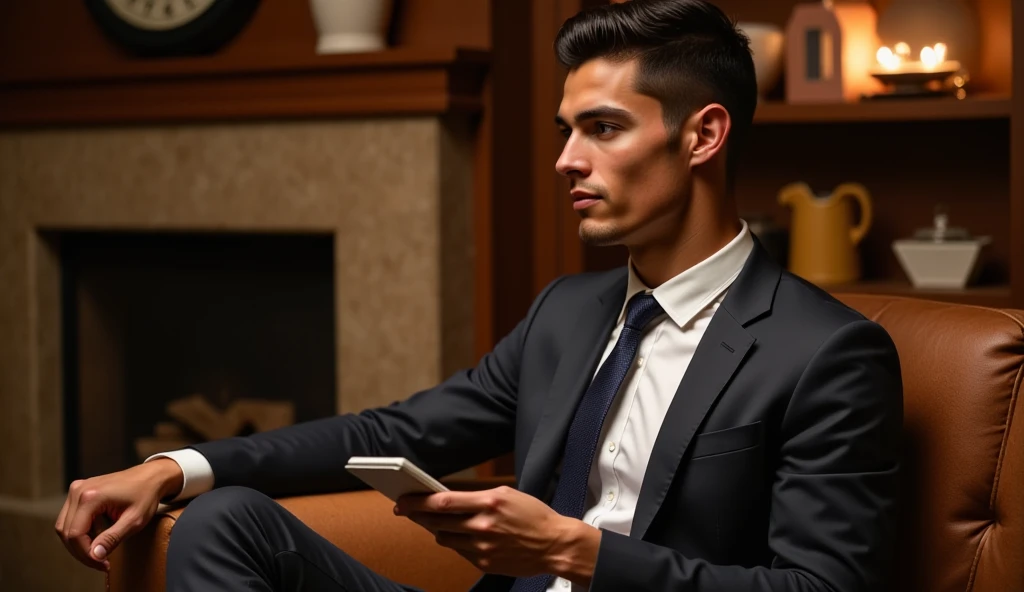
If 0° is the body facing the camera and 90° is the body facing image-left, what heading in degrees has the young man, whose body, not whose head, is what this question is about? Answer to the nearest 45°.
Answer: approximately 45°

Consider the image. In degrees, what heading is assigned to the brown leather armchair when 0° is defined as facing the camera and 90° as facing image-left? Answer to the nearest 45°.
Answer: approximately 45°

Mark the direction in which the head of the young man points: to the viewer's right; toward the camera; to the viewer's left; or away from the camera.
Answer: to the viewer's left

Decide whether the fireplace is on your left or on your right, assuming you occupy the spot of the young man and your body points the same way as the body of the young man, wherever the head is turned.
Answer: on your right

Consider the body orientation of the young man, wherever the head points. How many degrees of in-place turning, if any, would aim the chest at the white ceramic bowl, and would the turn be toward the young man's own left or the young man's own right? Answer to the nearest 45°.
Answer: approximately 180°

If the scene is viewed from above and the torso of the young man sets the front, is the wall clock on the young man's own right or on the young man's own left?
on the young man's own right

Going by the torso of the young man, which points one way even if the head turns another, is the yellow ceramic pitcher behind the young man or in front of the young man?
behind

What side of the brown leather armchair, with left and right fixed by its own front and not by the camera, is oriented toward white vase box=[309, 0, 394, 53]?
right

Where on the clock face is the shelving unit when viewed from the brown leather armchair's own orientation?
The shelving unit is roughly at 5 o'clock from the brown leather armchair.
